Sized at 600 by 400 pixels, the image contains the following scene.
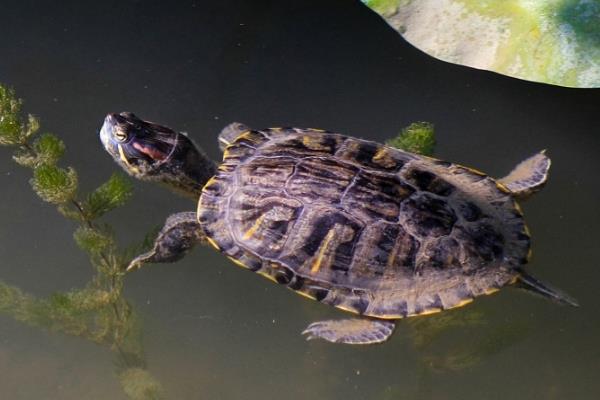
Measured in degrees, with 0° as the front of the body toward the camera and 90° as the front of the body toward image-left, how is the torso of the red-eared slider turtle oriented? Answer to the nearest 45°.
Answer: approximately 135°

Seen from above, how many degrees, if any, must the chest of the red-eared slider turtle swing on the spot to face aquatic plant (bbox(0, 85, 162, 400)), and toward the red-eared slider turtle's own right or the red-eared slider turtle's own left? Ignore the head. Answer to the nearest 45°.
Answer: approximately 45° to the red-eared slider turtle's own left
